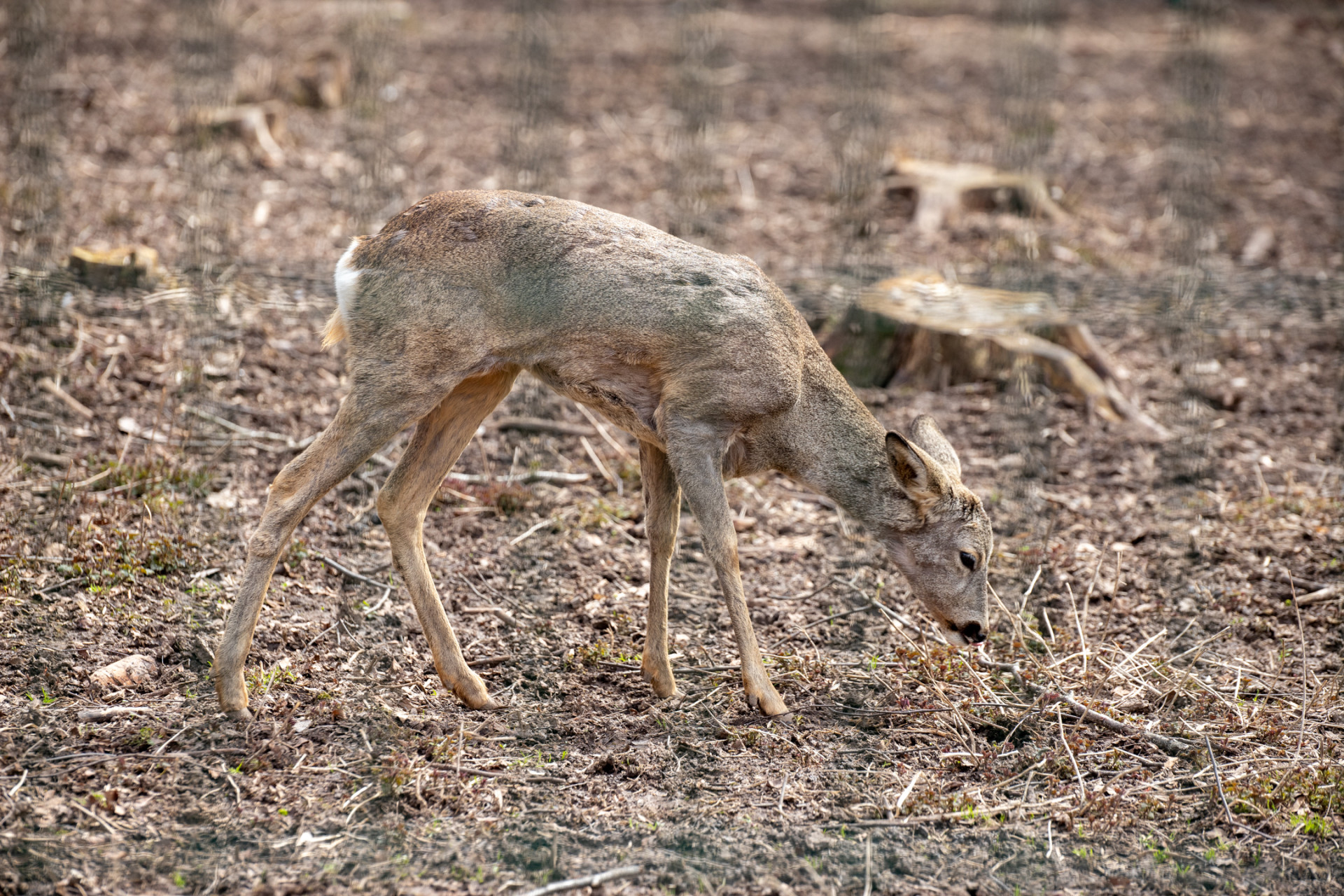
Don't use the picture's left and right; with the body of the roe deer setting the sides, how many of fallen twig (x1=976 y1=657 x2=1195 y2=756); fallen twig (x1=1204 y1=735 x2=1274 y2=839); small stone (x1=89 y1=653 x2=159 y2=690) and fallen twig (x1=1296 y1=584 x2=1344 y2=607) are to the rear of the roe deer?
1

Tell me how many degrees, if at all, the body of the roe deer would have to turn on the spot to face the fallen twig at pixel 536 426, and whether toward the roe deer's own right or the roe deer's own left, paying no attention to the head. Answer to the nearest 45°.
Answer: approximately 90° to the roe deer's own left

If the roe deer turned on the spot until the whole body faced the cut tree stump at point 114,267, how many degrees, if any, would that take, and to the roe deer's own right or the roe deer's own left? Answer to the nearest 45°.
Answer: approximately 135° to the roe deer's own left

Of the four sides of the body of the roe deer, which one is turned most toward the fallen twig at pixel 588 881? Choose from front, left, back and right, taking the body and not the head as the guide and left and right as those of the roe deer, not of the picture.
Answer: right

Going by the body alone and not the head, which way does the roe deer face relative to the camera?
to the viewer's right

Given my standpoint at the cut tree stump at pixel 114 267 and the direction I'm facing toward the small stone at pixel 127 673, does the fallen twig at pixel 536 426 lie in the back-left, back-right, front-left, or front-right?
front-left

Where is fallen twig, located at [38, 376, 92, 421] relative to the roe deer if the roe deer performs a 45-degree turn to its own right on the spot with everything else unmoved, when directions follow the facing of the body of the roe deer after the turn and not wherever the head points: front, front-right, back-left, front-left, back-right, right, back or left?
back

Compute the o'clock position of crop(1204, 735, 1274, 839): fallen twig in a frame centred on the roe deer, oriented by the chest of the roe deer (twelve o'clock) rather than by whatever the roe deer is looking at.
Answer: The fallen twig is roughly at 1 o'clock from the roe deer.

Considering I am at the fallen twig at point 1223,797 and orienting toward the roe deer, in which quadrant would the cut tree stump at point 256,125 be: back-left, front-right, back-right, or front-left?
front-right

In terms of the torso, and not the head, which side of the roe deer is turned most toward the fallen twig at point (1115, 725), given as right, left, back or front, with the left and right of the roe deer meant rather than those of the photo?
front

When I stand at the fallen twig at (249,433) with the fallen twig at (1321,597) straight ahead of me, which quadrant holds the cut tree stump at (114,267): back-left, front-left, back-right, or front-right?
back-left
